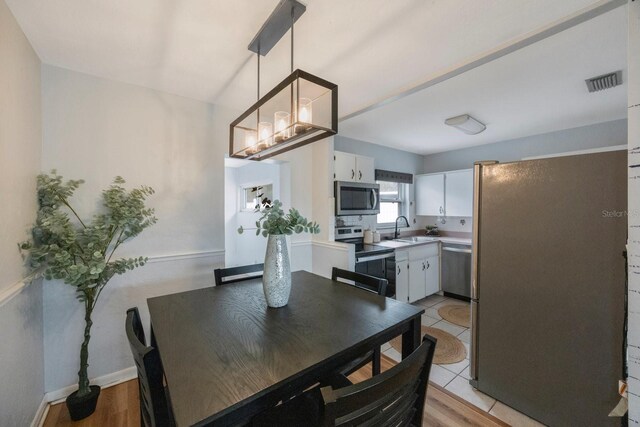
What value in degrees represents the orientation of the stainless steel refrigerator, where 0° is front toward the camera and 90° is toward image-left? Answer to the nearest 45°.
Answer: approximately 135°

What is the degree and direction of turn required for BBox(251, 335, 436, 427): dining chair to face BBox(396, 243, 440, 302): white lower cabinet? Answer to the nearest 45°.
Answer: approximately 45° to its right

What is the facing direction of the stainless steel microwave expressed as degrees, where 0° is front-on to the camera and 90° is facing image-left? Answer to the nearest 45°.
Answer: approximately 315°

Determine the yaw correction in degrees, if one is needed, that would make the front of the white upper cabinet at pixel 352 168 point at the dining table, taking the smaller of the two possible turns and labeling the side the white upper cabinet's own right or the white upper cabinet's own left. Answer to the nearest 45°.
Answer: approximately 45° to the white upper cabinet's own right

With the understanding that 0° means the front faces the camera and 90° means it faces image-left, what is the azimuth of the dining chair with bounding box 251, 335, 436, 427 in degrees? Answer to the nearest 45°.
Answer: approximately 135°

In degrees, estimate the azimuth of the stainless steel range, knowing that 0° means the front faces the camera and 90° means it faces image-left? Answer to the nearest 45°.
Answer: approximately 315°
